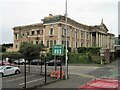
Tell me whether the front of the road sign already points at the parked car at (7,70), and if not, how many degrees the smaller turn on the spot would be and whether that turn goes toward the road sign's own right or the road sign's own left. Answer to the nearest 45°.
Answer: approximately 135° to the road sign's own right

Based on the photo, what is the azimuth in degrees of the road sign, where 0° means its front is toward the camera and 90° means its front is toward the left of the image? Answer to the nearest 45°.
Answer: approximately 0°
